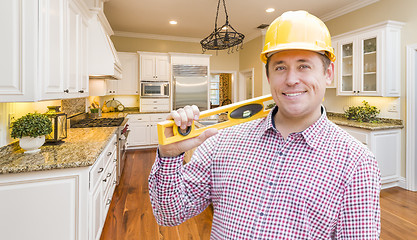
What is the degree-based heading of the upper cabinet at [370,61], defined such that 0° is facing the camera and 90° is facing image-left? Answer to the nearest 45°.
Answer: approximately 45°

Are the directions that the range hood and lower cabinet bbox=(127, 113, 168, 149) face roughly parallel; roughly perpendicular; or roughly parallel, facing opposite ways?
roughly perpendicular

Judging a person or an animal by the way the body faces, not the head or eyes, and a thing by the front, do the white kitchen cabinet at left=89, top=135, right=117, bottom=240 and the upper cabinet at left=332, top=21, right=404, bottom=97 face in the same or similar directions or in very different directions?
very different directions

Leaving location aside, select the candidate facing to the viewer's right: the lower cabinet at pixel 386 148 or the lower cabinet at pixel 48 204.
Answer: the lower cabinet at pixel 48 204

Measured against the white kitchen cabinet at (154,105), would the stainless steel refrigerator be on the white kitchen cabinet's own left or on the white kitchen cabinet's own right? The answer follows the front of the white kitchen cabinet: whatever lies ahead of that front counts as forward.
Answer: on the white kitchen cabinet's own left

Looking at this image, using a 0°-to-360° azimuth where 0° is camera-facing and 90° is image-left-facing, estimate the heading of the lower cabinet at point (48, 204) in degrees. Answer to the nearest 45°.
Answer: approximately 270°

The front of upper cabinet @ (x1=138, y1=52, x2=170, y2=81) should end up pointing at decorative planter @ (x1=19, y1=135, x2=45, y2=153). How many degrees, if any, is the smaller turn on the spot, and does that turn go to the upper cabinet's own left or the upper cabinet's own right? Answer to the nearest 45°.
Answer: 0° — it already faces it

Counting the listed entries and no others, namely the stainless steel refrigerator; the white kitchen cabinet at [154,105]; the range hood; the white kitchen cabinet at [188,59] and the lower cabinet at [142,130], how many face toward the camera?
4
